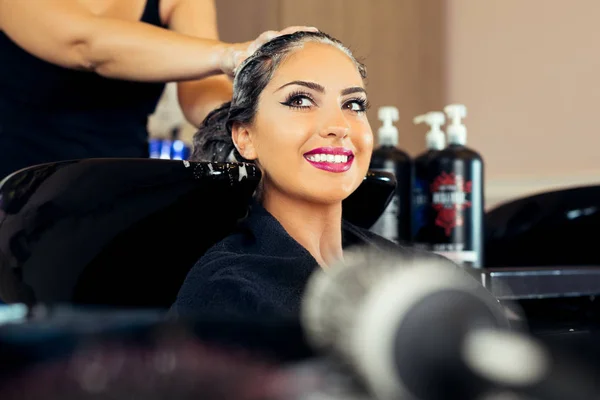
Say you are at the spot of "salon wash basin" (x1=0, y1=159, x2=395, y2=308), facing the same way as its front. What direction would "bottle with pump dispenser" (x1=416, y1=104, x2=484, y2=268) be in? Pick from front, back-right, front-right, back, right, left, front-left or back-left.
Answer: left

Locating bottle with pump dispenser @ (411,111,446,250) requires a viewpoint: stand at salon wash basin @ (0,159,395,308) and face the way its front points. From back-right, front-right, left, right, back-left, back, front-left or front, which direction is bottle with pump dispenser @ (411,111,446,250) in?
left

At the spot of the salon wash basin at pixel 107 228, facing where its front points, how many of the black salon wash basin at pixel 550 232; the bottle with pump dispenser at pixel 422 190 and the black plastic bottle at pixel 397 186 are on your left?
3

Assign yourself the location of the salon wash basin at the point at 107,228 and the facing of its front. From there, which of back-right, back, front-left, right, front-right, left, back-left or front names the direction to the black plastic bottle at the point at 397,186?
left

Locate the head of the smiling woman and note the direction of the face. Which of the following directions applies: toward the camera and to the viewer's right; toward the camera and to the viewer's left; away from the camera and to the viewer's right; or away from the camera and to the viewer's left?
toward the camera and to the viewer's right

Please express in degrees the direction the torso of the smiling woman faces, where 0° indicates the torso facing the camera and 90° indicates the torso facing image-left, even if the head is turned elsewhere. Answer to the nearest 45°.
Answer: approximately 315°

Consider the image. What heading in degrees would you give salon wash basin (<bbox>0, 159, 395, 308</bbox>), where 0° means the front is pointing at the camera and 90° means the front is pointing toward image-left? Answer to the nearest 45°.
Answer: approximately 315°

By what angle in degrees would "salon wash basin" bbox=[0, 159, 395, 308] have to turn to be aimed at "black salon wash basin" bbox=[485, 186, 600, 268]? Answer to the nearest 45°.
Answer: approximately 90° to its left
